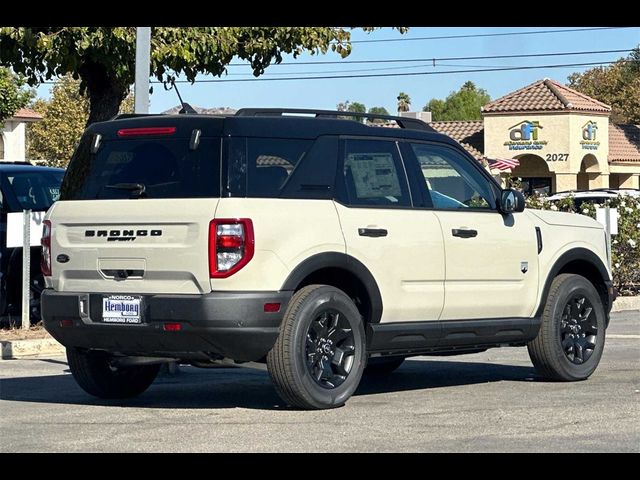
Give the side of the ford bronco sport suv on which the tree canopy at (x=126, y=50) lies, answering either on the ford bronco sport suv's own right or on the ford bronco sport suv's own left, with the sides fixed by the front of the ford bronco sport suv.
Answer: on the ford bronco sport suv's own left

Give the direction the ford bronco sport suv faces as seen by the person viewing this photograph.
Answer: facing away from the viewer and to the right of the viewer

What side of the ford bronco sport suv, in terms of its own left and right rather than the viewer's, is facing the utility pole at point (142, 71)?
left

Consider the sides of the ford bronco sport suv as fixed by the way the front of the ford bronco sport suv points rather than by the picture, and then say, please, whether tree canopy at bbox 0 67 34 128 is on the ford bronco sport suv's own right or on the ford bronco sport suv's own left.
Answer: on the ford bronco sport suv's own left

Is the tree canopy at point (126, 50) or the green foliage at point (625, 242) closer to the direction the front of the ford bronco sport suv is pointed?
the green foliage

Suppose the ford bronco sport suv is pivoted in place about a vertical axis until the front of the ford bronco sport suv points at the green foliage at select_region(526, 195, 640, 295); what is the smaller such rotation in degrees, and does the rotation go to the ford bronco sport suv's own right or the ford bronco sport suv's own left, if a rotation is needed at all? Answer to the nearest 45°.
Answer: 0° — it already faces it
